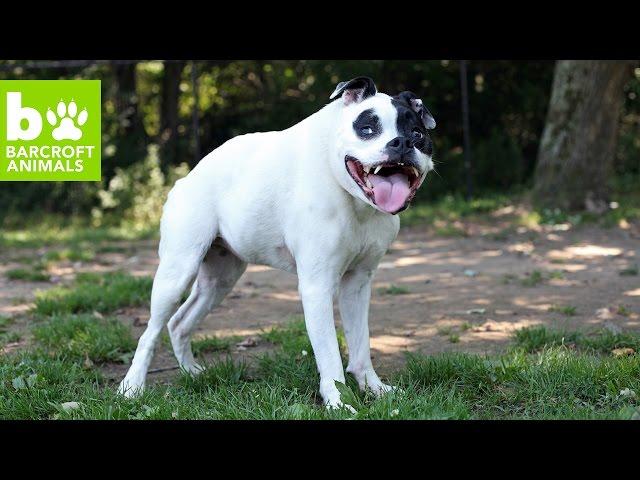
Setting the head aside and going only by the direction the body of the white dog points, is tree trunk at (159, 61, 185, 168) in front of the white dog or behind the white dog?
behind

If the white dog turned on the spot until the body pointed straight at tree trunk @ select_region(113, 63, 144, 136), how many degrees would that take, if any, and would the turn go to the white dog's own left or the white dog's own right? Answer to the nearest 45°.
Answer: approximately 135° to the white dog's own left

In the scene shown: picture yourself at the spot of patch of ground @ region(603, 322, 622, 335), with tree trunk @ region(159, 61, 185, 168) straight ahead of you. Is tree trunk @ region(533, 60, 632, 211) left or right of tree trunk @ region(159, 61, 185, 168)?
right

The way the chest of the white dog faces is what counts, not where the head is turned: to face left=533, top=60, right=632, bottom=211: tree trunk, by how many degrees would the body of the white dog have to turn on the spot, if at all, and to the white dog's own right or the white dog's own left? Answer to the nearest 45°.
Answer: approximately 90° to the white dog's own left

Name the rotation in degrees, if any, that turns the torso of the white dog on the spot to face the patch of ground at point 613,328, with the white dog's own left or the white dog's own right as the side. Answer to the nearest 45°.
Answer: approximately 90° to the white dog's own left

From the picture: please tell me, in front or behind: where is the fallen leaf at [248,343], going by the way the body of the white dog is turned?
behind

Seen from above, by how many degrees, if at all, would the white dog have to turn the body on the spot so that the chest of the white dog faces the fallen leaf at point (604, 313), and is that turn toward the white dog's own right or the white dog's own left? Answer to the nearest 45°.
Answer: approximately 90° to the white dog's own left

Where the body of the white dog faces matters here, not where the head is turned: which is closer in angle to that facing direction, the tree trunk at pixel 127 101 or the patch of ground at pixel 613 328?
the patch of ground

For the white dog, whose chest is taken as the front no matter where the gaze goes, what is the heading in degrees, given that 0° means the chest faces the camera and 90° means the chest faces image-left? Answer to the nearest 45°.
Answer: approximately 315°
